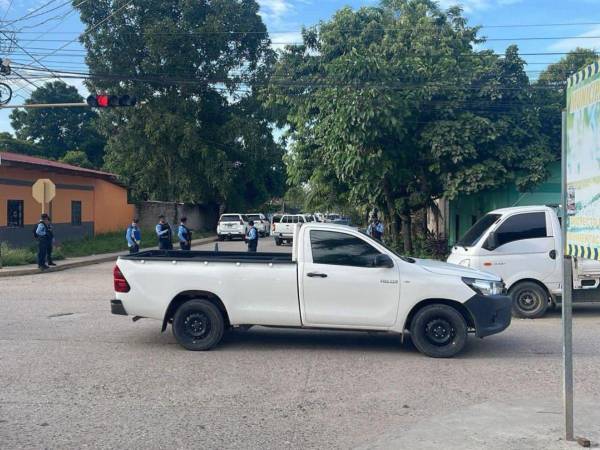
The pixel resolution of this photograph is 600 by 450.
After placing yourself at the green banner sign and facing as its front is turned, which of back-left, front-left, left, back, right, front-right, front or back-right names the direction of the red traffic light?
right

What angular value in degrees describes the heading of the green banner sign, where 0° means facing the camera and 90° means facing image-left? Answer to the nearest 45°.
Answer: approximately 45°

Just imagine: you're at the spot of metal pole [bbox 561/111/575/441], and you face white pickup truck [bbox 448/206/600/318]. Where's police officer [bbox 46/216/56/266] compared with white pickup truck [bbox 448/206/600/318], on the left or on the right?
left

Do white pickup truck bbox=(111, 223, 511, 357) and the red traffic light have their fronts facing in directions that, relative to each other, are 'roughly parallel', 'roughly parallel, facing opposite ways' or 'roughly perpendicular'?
roughly perpendicular

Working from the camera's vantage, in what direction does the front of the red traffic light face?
facing the viewer

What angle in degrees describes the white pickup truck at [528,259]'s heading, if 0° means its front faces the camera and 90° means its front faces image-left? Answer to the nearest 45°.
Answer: approximately 90°

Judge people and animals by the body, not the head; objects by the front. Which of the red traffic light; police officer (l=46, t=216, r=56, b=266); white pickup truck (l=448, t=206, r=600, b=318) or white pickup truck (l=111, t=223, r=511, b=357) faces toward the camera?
the red traffic light

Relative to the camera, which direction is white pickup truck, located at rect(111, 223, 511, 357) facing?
to the viewer's right

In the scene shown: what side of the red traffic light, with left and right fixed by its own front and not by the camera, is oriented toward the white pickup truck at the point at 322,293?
front

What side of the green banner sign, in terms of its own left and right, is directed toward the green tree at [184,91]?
right

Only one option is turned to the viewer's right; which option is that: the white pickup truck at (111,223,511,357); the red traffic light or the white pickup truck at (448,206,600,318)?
the white pickup truck at (111,223,511,357)

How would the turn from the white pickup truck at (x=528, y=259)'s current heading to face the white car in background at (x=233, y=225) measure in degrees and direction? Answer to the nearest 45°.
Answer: approximately 45° to its right
